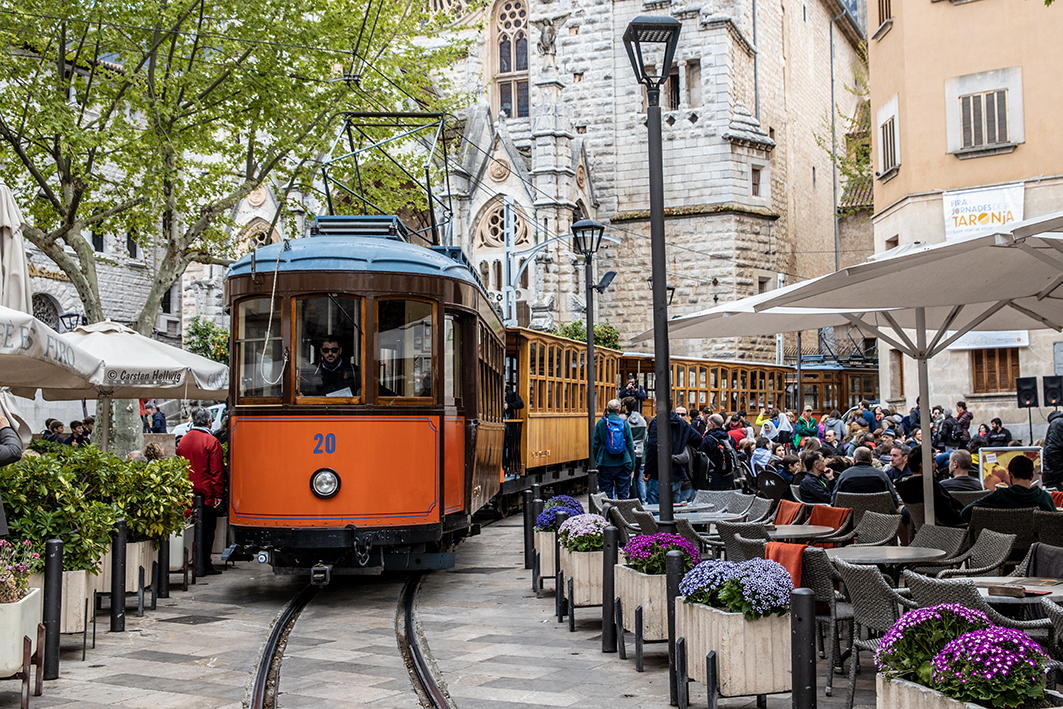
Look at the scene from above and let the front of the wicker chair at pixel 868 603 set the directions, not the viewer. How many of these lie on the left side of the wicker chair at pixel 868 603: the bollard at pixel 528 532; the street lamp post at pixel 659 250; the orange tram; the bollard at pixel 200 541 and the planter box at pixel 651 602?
5

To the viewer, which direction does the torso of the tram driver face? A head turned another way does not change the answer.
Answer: toward the camera

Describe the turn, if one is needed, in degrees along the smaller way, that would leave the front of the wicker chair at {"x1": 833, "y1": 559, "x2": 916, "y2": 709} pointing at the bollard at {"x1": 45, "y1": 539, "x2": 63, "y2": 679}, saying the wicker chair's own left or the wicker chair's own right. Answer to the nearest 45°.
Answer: approximately 135° to the wicker chair's own left

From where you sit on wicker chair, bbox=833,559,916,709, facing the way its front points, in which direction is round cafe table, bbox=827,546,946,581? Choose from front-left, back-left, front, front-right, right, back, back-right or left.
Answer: front-left

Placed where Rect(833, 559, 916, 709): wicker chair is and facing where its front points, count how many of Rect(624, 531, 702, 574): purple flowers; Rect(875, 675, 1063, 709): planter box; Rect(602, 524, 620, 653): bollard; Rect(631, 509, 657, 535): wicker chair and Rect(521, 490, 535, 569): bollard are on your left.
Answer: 4

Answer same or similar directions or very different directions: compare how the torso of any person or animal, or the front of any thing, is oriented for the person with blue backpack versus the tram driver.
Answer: very different directions

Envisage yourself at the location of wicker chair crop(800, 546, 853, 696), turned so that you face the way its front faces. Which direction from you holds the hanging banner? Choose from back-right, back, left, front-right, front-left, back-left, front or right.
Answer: front-left

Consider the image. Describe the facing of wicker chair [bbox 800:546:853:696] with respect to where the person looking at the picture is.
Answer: facing away from the viewer and to the right of the viewer

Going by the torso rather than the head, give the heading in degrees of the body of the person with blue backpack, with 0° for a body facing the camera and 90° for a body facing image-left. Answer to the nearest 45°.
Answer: approximately 180°

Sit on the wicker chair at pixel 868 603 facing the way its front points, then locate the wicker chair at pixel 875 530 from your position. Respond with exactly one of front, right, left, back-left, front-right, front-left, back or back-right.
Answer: front-left

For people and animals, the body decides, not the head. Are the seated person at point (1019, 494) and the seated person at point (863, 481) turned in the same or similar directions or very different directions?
same or similar directions

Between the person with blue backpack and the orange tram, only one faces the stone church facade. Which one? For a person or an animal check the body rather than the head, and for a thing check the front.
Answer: the person with blue backpack

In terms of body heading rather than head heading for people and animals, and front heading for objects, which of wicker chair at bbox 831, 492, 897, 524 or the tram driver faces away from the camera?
the wicker chair

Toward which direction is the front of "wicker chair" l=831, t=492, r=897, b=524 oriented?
away from the camera
